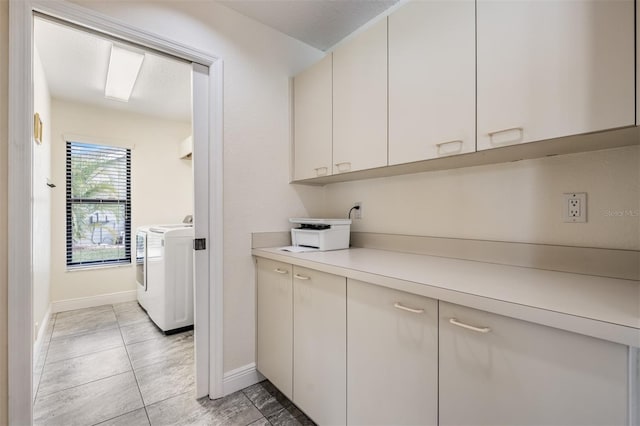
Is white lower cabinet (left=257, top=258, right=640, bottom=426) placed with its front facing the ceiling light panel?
no

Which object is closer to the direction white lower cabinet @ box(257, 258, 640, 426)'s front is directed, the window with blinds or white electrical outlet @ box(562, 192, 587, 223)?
the window with blinds

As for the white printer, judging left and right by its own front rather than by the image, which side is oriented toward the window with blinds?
right

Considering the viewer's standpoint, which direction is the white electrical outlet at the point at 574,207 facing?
facing the viewer

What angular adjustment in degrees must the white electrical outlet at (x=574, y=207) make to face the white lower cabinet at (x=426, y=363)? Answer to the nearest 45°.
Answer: approximately 45° to its right

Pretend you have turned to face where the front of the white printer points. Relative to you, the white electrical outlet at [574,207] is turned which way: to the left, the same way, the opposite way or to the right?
the same way

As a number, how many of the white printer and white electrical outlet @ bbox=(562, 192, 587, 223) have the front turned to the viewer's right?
0

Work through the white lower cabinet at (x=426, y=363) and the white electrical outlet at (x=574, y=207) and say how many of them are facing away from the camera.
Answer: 0

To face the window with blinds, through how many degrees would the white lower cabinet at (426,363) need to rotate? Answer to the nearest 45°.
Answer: approximately 45° to its right

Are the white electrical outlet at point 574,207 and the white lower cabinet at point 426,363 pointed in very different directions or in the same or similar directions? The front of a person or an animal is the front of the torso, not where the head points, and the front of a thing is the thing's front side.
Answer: same or similar directions

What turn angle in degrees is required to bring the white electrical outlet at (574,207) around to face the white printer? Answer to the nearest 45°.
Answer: approximately 90° to its right

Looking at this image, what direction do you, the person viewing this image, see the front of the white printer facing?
facing the viewer and to the left of the viewer

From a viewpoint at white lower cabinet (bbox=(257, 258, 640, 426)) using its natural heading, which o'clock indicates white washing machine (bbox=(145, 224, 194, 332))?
The white washing machine is roughly at 2 o'clock from the white lower cabinet.

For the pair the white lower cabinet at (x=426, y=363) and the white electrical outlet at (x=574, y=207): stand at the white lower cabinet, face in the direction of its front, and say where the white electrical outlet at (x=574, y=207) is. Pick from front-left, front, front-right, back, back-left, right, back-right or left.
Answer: back

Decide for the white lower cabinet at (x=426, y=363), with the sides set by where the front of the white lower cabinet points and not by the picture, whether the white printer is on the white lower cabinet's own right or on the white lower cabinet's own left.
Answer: on the white lower cabinet's own right

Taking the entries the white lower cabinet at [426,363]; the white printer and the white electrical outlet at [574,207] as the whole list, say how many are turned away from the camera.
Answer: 0
